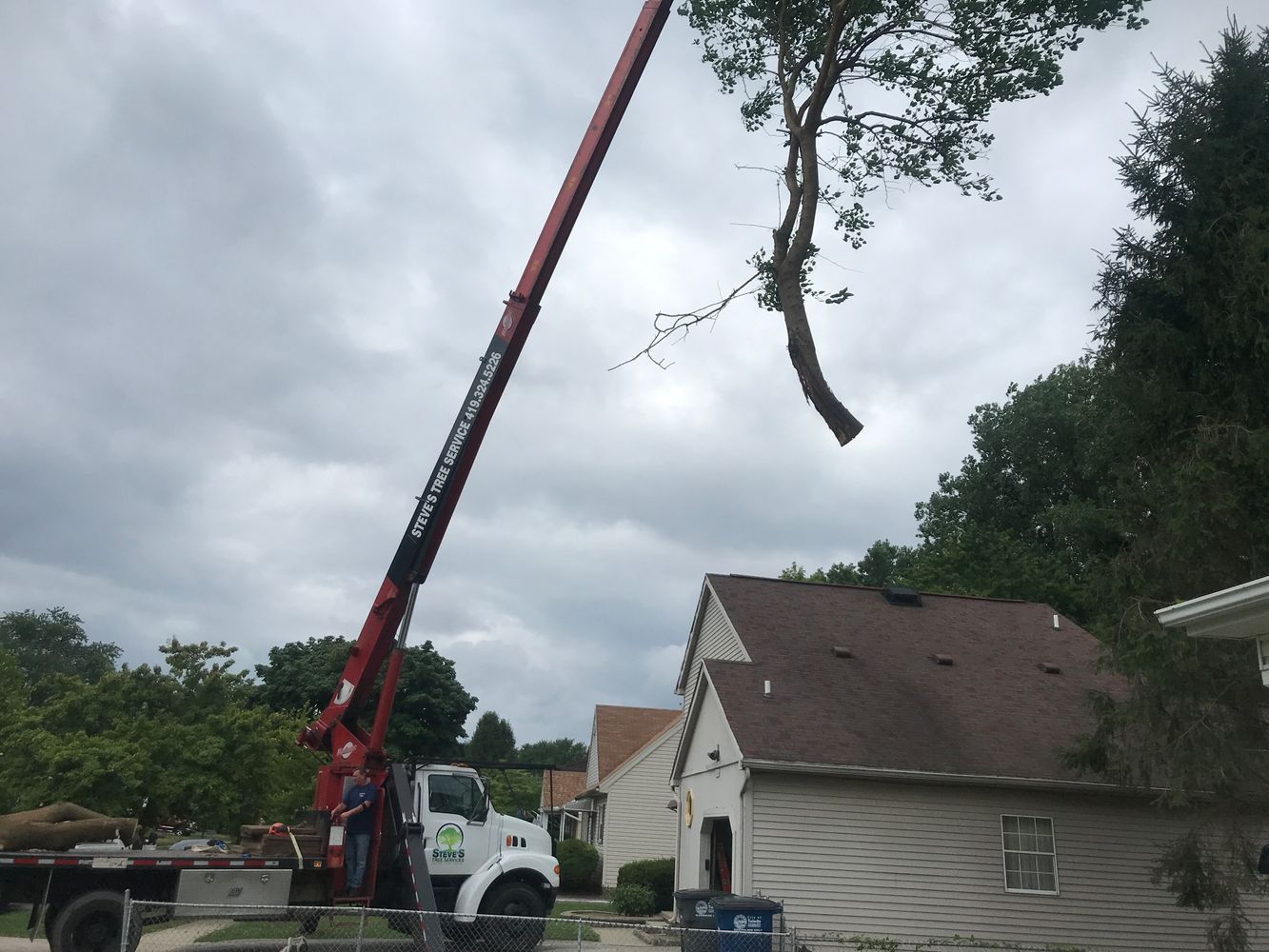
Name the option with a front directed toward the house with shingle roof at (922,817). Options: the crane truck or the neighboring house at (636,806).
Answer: the crane truck

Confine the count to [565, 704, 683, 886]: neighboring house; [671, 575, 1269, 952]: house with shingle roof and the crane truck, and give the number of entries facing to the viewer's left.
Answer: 2

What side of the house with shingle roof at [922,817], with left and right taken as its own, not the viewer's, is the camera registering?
left

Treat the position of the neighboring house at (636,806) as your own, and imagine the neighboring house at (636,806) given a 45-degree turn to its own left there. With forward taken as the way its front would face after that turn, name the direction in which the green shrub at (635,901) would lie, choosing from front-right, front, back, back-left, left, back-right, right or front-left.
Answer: front-left

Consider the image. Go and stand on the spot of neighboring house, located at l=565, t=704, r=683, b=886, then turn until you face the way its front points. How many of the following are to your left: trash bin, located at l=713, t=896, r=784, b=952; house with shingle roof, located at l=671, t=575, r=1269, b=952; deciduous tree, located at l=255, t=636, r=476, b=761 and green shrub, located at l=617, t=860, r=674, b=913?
3

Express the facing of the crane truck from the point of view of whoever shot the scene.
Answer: facing to the right of the viewer

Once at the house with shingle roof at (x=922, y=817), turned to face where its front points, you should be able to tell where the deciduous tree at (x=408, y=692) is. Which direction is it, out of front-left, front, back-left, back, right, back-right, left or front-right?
front-right

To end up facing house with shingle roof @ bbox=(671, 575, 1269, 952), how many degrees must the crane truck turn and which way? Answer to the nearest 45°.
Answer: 0° — it already faces it

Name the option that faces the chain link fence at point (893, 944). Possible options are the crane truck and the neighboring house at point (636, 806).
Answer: the crane truck

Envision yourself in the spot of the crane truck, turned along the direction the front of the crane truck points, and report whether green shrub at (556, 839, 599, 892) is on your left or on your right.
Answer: on your left

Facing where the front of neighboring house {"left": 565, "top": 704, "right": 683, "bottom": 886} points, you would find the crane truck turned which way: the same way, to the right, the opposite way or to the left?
the opposite way

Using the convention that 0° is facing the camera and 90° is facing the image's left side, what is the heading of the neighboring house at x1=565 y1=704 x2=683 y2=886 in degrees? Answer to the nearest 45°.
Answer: approximately 90°

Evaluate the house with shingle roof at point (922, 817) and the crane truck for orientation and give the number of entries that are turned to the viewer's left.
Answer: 1

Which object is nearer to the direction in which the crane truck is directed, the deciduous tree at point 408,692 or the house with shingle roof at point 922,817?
the house with shingle roof
